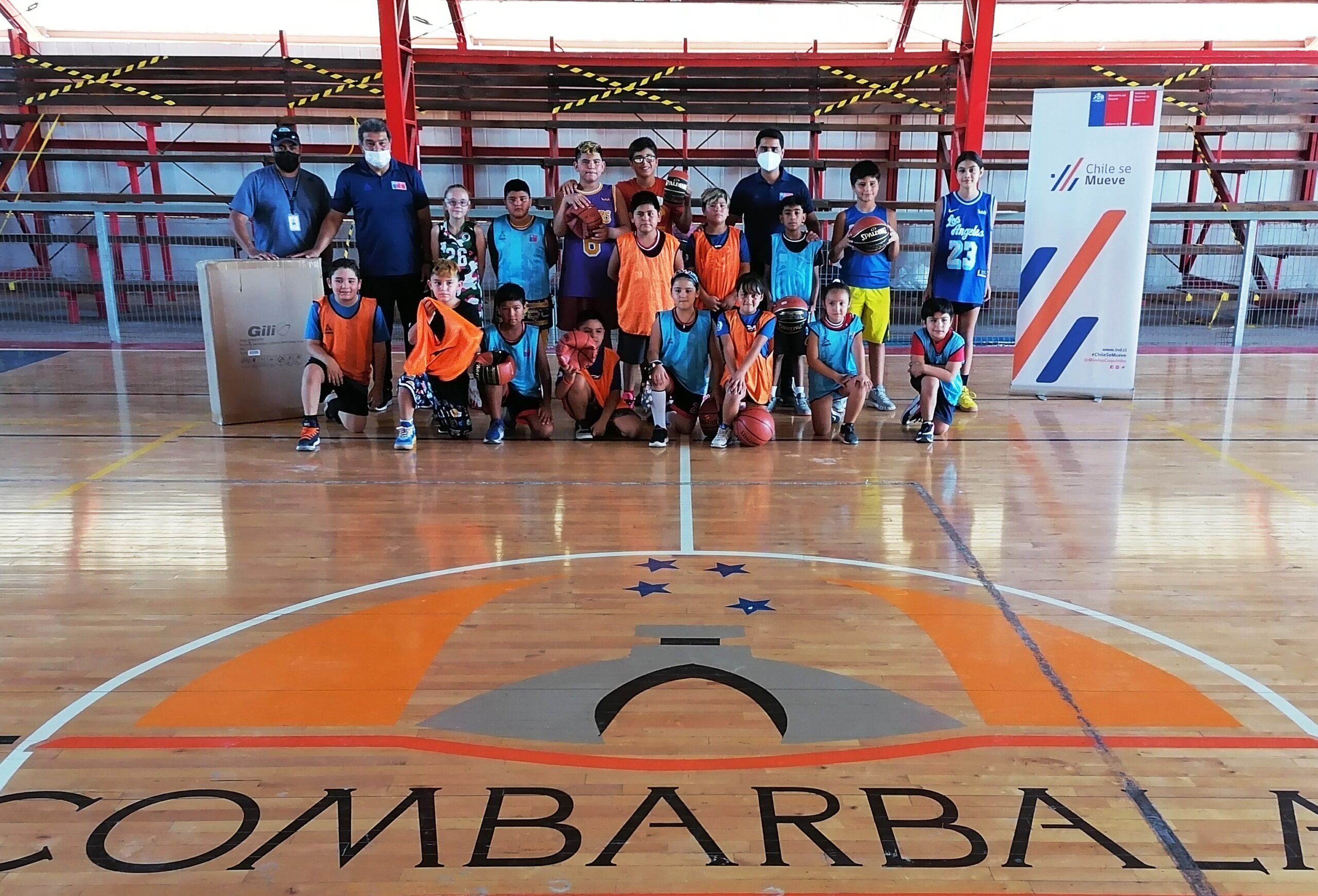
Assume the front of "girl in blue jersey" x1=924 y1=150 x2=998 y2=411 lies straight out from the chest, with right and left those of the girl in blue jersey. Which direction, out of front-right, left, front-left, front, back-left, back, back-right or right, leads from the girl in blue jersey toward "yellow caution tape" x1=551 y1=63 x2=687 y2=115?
back-right

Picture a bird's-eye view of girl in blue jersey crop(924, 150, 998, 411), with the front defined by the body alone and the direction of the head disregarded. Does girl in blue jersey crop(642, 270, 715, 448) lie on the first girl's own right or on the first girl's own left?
on the first girl's own right

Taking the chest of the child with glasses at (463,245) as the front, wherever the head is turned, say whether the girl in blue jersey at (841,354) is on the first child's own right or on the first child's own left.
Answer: on the first child's own left

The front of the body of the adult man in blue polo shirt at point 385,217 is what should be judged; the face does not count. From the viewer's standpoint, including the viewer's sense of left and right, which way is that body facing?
facing the viewer

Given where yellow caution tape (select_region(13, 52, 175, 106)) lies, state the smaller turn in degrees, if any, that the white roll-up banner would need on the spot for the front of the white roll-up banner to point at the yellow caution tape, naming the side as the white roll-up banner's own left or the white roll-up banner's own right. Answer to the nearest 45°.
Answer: approximately 90° to the white roll-up banner's own right

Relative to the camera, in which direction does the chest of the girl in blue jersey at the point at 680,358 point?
toward the camera

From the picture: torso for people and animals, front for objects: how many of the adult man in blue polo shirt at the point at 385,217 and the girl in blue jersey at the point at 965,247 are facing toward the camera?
2

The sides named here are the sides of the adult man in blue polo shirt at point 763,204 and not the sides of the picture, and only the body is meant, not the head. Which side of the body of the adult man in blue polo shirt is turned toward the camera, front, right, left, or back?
front

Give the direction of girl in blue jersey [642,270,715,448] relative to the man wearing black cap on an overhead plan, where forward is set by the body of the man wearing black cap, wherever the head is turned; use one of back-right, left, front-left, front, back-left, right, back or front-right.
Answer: front-left

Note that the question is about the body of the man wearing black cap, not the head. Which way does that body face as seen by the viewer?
toward the camera

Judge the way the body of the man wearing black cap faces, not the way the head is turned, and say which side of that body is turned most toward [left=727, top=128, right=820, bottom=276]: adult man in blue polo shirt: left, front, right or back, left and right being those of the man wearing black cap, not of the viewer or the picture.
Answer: left
